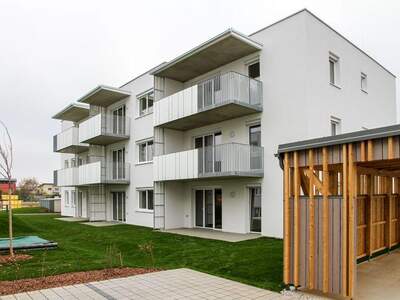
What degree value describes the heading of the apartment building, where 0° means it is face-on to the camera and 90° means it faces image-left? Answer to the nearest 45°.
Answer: approximately 45°

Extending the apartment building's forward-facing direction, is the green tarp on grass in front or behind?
in front

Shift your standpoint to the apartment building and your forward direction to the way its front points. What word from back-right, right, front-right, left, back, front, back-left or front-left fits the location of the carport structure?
front-left
